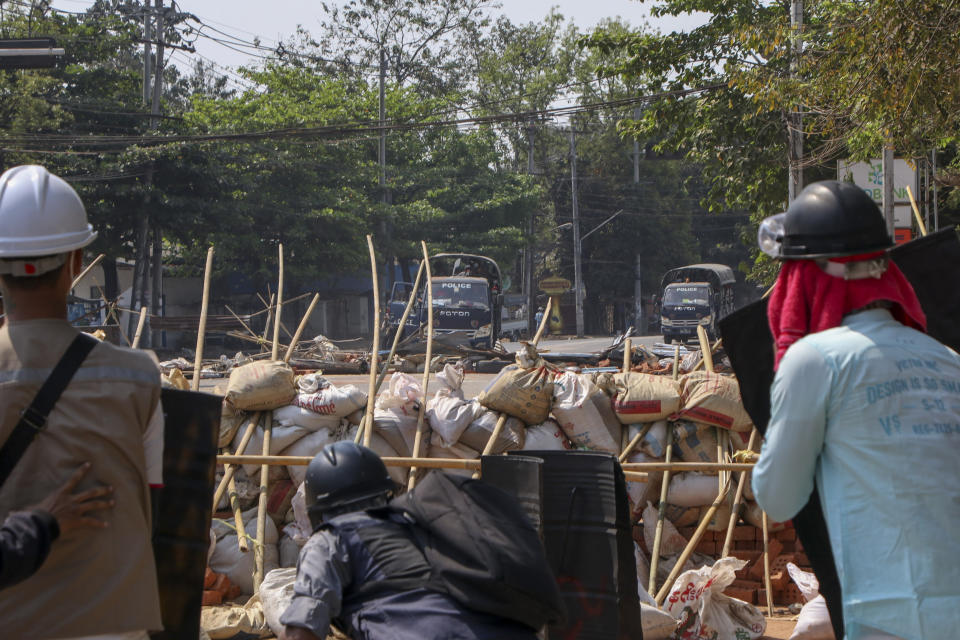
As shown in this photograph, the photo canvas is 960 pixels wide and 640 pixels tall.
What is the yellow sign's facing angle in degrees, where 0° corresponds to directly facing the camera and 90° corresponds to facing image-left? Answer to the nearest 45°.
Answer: approximately 0°

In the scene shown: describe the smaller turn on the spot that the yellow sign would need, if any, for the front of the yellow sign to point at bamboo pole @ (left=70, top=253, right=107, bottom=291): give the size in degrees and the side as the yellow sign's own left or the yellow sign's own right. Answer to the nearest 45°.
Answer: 0° — it already faces it

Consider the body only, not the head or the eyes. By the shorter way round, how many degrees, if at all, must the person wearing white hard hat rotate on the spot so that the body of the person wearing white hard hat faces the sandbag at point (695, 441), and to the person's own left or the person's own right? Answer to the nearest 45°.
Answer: approximately 45° to the person's own right

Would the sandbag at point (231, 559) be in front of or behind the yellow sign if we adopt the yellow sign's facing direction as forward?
in front

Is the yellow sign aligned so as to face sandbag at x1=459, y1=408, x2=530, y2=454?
yes

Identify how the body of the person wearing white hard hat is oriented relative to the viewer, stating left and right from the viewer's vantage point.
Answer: facing away from the viewer

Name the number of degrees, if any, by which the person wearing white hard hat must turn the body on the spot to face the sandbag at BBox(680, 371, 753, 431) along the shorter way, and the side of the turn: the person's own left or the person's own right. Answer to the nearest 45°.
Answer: approximately 45° to the person's own right

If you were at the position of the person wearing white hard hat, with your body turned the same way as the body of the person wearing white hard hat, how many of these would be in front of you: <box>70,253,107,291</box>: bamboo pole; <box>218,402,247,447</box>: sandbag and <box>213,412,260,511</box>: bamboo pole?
3

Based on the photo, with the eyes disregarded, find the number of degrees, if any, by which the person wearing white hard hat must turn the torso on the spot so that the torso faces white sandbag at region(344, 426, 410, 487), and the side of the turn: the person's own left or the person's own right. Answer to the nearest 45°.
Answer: approximately 45° to the person's own right

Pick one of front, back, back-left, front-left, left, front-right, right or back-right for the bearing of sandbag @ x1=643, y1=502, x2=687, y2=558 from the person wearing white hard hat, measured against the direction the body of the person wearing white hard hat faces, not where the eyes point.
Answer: front-right

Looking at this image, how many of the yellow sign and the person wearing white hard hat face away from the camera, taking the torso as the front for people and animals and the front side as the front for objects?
1

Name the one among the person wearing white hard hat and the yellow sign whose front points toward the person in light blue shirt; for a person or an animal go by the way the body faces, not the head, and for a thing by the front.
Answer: the yellow sign

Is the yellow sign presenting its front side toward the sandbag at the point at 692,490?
yes
